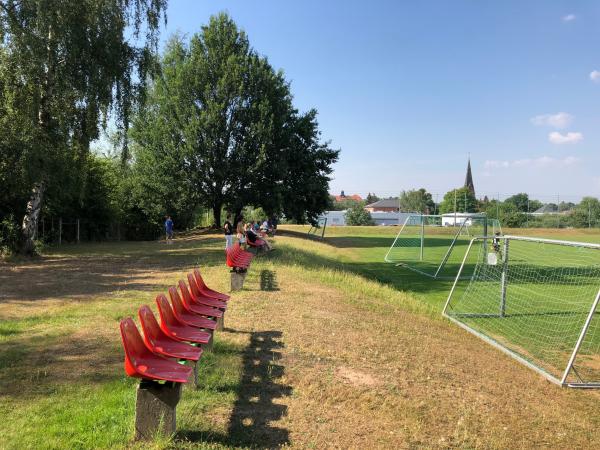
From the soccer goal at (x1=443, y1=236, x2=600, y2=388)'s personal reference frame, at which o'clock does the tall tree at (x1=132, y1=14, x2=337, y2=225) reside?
The tall tree is roughly at 9 o'clock from the soccer goal.

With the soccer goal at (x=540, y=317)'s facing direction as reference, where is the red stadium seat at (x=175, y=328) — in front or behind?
behind

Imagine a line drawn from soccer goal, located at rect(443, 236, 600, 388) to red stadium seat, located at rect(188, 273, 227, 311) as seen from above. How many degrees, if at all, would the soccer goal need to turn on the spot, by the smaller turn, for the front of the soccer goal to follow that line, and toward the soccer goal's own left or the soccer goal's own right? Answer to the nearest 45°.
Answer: approximately 180°

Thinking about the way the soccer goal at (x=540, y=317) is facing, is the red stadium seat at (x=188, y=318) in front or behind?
behind

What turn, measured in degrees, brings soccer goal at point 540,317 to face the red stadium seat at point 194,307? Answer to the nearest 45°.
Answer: approximately 180°

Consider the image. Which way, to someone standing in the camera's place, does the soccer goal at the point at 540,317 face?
facing away from the viewer and to the right of the viewer

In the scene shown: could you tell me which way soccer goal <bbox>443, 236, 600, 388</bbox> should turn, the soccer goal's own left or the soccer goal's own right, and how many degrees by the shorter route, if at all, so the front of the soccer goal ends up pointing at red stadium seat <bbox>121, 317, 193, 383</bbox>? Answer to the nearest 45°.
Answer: approximately 135° to the soccer goal's own right

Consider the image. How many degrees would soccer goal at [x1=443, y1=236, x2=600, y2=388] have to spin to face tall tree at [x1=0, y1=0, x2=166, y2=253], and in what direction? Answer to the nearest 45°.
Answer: approximately 135° to its left
